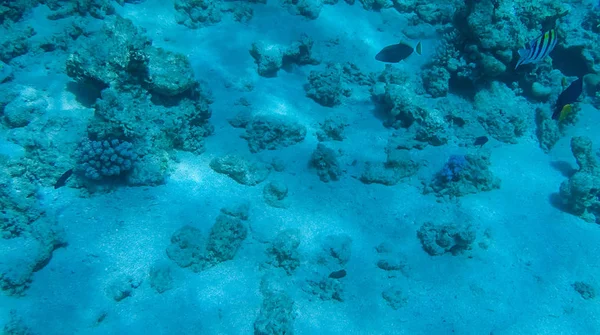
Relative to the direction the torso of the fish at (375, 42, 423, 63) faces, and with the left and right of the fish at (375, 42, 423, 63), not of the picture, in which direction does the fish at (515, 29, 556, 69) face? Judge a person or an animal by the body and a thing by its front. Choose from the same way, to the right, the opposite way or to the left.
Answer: the opposite way

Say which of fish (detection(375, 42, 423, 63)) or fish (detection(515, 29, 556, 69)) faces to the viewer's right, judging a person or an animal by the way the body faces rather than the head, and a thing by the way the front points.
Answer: fish (detection(515, 29, 556, 69))

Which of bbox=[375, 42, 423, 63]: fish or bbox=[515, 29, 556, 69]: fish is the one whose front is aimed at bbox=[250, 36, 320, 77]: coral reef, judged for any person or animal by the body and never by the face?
bbox=[375, 42, 423, 63]: fish

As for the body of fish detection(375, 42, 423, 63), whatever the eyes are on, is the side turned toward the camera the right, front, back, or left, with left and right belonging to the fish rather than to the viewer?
left

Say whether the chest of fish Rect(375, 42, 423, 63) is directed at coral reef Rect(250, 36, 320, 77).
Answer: yes

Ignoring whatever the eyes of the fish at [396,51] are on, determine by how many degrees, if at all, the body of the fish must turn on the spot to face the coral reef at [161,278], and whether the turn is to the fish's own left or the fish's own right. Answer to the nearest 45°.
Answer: approximately 90° to the fish's own left

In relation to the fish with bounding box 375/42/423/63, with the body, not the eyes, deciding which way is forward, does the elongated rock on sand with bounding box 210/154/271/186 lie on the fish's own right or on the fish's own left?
on the fish's own left

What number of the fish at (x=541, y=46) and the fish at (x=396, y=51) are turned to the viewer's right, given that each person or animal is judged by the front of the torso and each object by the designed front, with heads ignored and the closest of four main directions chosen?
1

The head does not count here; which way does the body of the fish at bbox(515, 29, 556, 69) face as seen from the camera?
to the viewer's right
